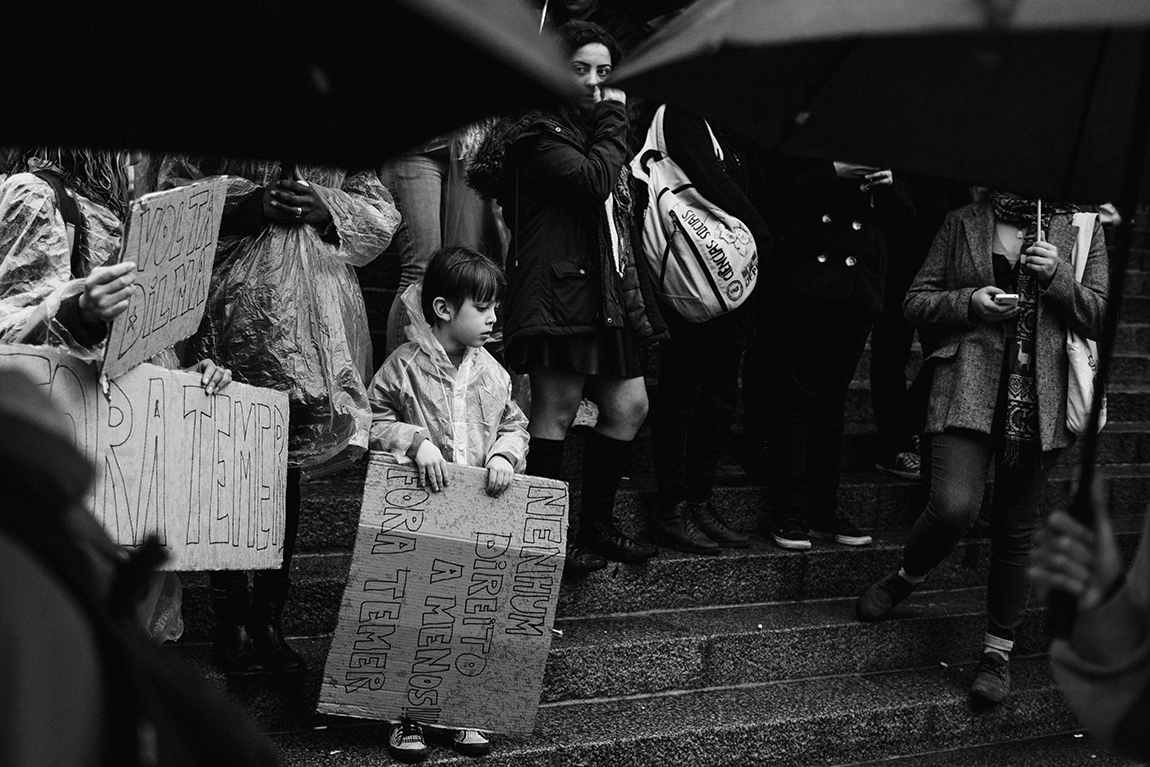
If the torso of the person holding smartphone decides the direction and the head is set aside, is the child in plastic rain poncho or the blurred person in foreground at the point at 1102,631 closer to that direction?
the blurred person in foreground

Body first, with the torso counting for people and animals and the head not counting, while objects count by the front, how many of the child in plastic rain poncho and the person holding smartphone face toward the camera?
2

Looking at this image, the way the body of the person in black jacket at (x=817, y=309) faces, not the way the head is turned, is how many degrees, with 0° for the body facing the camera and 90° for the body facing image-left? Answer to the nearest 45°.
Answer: approximately 315°

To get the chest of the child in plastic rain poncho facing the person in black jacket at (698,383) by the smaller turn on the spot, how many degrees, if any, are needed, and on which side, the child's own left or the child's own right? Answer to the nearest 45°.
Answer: approximately 135° to the child's own left

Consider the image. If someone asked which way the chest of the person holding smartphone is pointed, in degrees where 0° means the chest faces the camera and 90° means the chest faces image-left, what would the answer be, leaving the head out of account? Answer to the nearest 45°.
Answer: approximately 0°

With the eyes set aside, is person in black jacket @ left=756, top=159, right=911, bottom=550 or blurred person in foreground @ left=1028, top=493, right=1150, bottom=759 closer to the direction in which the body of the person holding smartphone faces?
the blurred person in foreground
